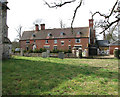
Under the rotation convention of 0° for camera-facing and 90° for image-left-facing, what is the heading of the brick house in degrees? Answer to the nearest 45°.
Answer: approximately 0°
